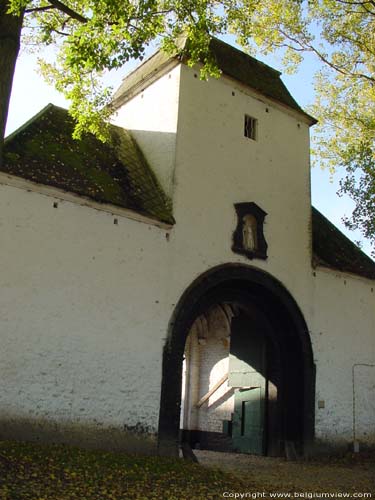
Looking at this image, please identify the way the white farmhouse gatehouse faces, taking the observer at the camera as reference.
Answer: facing the viewer and to the right of the viewer
